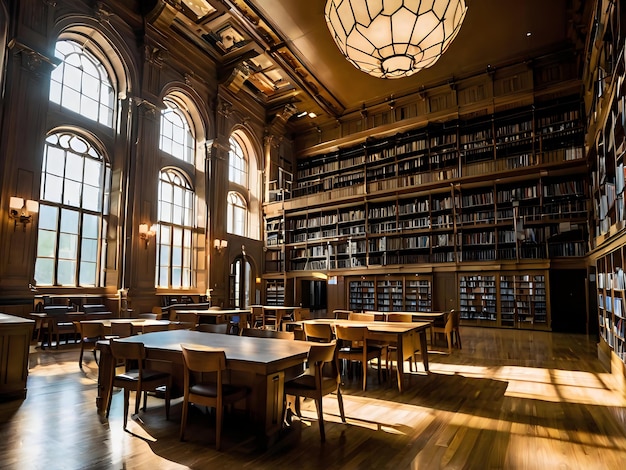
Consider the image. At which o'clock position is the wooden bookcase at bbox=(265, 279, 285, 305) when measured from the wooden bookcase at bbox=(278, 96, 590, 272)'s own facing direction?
the wooden bookcase at bbox=(265, 279, 285, 305) is roughly at 2 o'clock from the wooden bookcase at bbox=(278, 96, 590, 272).

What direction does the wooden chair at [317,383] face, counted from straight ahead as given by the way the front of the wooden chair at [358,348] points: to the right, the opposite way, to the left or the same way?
to the left

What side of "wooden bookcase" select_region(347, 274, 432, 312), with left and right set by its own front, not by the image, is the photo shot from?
front

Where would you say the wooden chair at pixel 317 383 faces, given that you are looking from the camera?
facing away from the viewer and to the left of the viewer

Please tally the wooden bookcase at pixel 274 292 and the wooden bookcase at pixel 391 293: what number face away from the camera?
0

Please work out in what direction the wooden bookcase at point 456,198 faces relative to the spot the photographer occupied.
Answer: facing the viewer and to the left of the viewer

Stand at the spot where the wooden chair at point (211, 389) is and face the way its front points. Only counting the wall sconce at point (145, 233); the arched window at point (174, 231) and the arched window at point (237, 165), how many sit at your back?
0

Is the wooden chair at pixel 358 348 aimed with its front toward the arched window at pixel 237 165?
no

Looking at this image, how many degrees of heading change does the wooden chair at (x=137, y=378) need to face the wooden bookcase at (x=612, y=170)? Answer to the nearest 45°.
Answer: approximately 45° to its right

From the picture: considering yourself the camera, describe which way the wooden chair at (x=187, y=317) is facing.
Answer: facing away from the viewer

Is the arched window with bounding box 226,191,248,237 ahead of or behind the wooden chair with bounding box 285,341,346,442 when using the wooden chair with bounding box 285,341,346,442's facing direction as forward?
ahead

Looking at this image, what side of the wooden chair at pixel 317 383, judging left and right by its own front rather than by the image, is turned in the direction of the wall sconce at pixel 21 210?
front

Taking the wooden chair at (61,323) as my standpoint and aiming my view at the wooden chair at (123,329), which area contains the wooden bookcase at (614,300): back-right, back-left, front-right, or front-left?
front-left

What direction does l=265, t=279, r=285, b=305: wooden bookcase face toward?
toward the camera

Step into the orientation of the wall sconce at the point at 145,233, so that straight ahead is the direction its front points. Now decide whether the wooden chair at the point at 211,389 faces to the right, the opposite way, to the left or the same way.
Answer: to the left

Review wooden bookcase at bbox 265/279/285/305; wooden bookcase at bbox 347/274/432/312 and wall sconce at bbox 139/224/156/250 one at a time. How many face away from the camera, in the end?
0

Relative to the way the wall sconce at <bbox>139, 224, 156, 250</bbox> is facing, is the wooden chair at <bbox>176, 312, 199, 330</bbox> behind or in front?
in front
